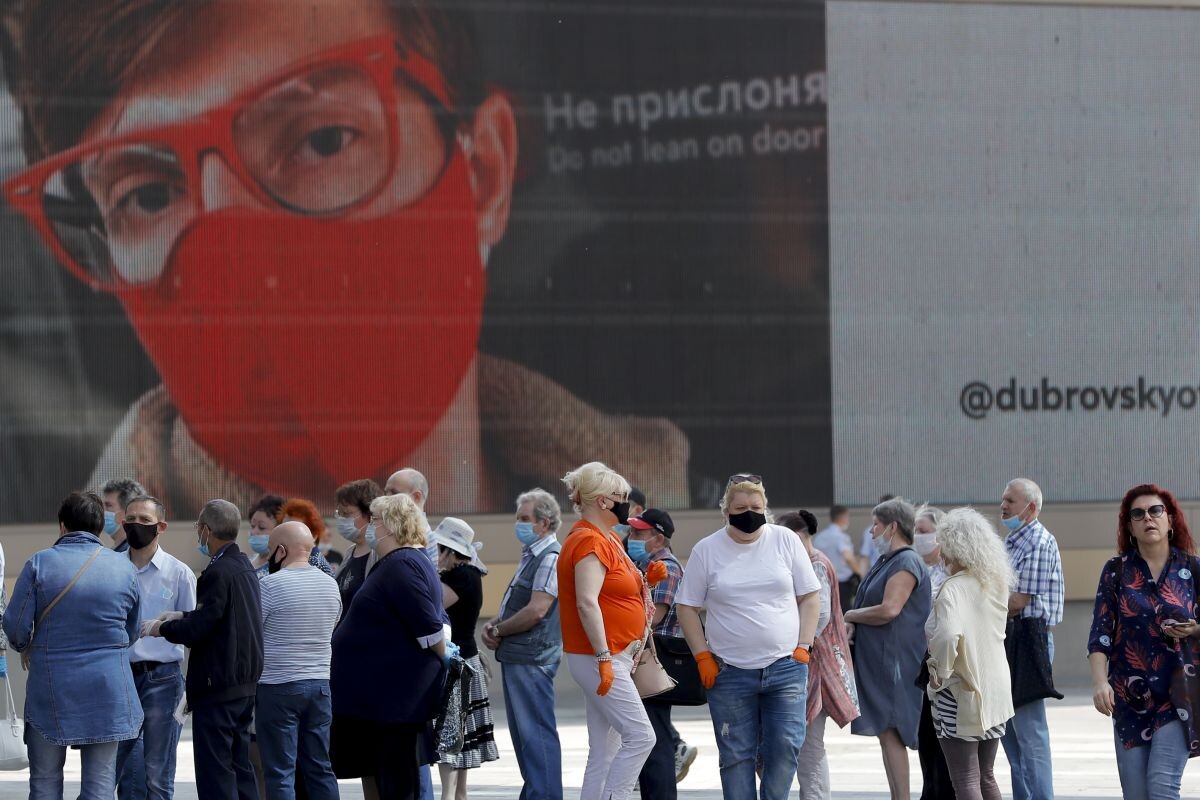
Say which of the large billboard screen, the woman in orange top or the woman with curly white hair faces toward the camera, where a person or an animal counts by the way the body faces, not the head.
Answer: the large billboard screen

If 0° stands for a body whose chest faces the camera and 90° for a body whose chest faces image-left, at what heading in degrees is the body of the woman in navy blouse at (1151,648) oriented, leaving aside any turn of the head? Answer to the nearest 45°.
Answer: approximately 0°

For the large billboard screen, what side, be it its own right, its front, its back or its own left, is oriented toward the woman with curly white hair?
front

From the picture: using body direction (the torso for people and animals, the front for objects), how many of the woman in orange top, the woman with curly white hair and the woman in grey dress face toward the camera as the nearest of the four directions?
0

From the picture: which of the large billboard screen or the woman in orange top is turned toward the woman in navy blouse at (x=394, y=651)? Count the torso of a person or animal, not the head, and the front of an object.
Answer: the large billboard screen

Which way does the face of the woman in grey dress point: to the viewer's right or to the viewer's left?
to the viewer's left

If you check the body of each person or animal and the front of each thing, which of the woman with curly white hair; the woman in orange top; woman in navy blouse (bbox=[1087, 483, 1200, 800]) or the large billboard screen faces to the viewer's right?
the woman in orange top

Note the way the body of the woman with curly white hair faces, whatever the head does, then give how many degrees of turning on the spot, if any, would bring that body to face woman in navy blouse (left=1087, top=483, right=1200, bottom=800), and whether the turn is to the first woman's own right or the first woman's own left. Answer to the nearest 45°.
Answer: approximately 180°

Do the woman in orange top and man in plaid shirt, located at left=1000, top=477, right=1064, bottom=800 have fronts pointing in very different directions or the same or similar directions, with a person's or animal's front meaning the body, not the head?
very different directions

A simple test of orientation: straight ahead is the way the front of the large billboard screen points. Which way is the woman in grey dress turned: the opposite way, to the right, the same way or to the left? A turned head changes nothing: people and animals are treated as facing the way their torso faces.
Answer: to the right

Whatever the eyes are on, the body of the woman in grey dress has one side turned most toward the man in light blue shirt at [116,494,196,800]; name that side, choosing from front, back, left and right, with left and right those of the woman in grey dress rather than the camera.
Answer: front

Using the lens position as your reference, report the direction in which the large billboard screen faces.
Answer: facing the viewer

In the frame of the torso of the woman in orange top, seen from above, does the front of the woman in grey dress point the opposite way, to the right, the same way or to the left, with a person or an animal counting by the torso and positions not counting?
the opposite way

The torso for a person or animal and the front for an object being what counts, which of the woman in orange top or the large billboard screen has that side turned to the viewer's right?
the woman in orange top

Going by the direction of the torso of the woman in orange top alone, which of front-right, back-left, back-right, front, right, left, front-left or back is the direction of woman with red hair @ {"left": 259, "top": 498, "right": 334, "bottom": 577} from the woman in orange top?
back-left
